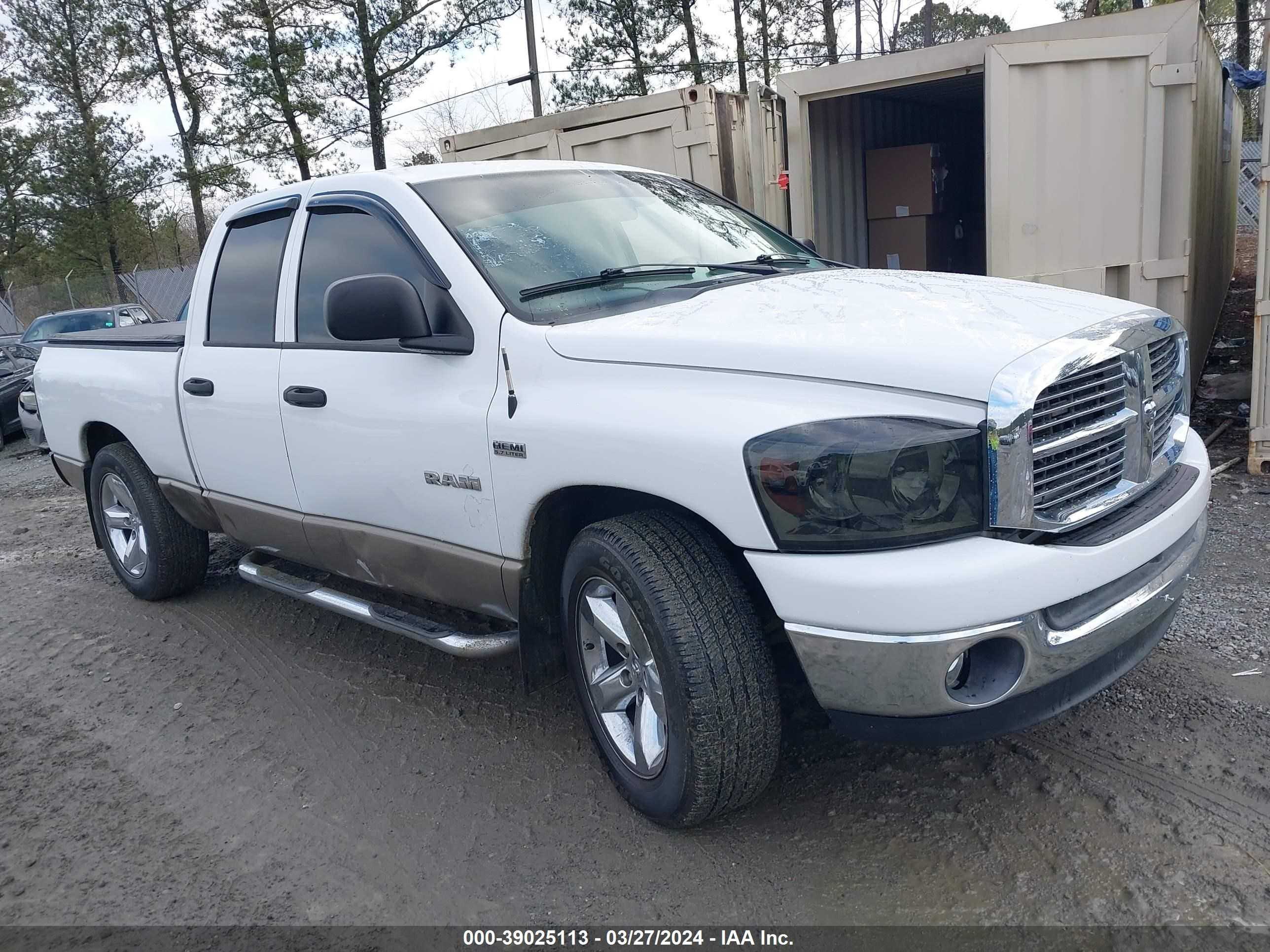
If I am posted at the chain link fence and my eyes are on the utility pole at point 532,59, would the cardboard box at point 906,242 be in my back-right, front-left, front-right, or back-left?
front-right

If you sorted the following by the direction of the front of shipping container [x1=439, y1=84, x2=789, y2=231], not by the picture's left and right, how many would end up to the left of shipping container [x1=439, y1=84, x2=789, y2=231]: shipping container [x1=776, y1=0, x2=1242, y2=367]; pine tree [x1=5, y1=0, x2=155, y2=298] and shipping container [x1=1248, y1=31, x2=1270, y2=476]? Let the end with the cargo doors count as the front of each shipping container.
2

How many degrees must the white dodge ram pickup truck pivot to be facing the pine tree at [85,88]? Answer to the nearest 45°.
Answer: approximately 180°

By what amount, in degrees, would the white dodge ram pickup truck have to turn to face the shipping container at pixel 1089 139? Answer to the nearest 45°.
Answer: approximately 90° to its left

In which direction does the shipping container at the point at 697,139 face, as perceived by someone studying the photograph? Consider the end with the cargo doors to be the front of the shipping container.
facing the viewer and to the left of the viewer

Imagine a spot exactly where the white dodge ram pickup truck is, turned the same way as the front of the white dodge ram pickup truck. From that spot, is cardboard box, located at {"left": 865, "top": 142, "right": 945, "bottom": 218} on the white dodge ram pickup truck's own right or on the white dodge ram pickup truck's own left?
on the white dodge ram pickup truck's own left

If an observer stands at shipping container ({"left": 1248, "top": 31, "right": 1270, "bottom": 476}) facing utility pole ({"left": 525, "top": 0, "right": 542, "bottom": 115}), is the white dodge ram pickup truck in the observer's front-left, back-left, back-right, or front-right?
back-left

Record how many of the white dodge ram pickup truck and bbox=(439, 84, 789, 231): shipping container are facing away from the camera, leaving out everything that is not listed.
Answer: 0

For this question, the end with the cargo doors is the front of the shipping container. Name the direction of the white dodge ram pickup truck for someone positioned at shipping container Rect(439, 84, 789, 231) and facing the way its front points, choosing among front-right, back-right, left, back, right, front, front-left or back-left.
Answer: front-left

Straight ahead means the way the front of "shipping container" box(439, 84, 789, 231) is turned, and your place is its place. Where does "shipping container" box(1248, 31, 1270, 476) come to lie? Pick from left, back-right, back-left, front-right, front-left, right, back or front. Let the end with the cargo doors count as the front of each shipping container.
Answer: left

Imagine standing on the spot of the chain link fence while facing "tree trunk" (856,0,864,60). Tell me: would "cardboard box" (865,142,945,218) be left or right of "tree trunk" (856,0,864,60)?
right

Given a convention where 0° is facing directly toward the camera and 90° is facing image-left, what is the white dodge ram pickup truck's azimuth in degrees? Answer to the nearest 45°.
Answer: approximately 315°

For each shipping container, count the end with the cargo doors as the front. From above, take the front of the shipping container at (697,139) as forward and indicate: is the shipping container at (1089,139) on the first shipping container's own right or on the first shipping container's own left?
on the first shipping container's own left

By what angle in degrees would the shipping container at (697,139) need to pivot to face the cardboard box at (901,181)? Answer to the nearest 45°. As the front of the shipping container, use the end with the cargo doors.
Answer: approximately 135° to its left

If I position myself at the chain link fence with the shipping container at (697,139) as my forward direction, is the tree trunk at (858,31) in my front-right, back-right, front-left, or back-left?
front-left

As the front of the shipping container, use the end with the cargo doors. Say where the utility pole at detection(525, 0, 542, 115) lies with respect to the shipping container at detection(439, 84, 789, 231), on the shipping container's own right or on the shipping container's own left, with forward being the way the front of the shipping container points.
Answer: on the shipping container's own right

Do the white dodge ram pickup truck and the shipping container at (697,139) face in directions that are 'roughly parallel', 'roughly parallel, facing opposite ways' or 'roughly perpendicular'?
roughly perpendicular
